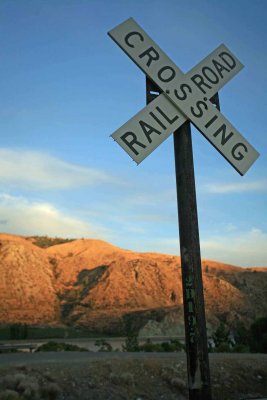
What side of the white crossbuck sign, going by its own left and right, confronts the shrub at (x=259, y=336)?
back

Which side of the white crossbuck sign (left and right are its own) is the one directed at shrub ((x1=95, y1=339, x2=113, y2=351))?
back

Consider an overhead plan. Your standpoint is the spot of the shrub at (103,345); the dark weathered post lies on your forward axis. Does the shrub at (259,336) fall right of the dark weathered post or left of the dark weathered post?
left

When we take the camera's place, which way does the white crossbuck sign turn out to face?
facing the viewer
